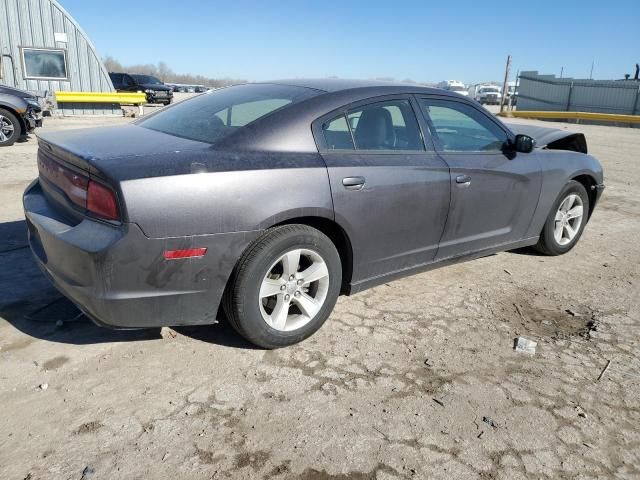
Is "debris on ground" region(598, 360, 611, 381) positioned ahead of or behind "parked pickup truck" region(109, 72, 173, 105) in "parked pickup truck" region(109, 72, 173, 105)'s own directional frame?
ahead

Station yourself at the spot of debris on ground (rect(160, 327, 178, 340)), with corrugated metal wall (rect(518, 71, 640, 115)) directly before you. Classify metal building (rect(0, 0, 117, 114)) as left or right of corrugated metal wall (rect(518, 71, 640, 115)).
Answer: left

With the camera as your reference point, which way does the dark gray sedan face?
facing away from the viewer and to the right of the viewer

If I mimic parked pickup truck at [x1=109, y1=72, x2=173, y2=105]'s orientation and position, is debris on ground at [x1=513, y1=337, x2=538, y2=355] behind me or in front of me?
in front

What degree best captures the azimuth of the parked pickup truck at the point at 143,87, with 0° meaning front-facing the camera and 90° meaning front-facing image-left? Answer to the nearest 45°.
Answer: approximately 315°

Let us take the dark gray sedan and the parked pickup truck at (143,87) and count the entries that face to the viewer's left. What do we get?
0

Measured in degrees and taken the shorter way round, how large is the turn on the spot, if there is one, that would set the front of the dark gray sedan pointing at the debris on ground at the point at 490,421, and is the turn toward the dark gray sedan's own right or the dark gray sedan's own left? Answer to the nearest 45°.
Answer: approximately 90° to the dark gray sedan's own right

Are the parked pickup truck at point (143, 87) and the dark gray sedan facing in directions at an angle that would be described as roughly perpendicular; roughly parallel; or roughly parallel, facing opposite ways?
roughly perpendicular

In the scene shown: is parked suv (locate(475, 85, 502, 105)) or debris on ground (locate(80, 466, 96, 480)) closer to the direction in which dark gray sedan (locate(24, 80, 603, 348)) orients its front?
the parked suv

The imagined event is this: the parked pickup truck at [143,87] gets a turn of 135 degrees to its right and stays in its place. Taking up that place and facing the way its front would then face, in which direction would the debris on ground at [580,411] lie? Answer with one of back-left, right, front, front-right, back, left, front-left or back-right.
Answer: left
